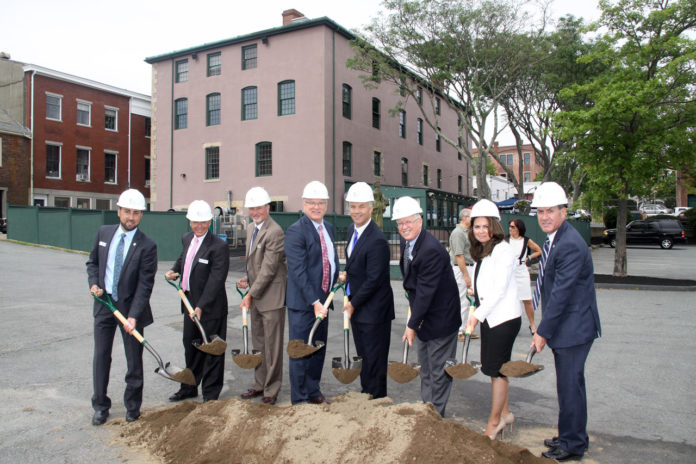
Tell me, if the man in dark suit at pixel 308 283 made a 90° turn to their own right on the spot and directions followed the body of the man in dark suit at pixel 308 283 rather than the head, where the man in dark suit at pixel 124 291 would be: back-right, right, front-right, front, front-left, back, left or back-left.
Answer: front-right

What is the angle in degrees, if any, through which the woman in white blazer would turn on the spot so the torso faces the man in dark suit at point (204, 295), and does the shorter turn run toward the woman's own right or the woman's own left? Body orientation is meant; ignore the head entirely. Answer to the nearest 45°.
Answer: approximately 45° to the woman's own right

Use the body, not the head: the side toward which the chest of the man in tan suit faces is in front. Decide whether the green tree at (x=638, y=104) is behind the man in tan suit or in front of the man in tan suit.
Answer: behind

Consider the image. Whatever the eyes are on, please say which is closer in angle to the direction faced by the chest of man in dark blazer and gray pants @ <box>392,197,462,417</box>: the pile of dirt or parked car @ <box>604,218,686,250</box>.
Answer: the pile of dirt

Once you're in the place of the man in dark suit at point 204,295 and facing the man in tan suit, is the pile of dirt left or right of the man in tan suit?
right

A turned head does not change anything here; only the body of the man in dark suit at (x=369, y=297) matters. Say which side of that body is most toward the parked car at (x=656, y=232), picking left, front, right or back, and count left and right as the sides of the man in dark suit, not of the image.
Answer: back

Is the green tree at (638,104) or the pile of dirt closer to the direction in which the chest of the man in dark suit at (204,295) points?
the pile of dirt

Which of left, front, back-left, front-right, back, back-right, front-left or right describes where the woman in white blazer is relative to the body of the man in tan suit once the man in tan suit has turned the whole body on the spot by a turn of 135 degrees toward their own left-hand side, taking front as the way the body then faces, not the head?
front-right

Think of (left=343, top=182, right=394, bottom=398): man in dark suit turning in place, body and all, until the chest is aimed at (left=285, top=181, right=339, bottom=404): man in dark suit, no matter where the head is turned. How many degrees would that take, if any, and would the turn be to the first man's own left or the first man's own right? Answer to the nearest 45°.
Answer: approximately 90° to the first man's own right

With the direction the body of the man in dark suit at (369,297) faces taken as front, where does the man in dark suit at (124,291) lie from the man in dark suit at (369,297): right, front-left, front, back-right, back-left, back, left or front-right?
front-right
